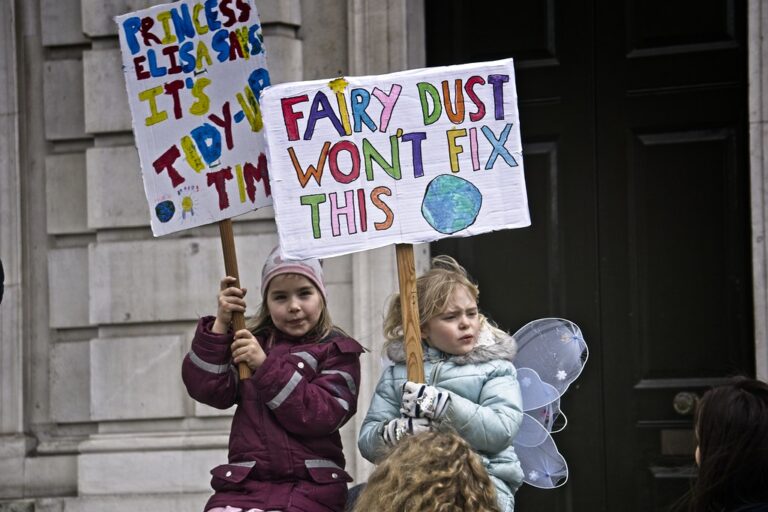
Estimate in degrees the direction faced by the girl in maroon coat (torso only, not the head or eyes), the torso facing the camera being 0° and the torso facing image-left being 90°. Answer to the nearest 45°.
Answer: approximately 0°

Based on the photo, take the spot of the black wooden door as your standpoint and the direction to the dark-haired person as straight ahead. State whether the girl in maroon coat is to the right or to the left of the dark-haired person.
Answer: right

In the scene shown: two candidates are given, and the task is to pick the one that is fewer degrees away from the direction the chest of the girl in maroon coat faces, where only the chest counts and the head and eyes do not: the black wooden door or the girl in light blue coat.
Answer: the girl in light blue coat

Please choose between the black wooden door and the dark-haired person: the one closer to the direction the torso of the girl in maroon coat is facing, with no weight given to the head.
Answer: the dark-haired person

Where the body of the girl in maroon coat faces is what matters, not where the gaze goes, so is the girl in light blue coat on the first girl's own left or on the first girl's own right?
on the first girl's own left

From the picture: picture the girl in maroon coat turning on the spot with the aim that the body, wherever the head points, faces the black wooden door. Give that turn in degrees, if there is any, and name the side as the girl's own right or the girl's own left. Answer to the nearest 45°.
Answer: approximately 135° to the girl's own left

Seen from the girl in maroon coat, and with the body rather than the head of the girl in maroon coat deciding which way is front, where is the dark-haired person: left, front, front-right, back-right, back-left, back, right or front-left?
front-left
